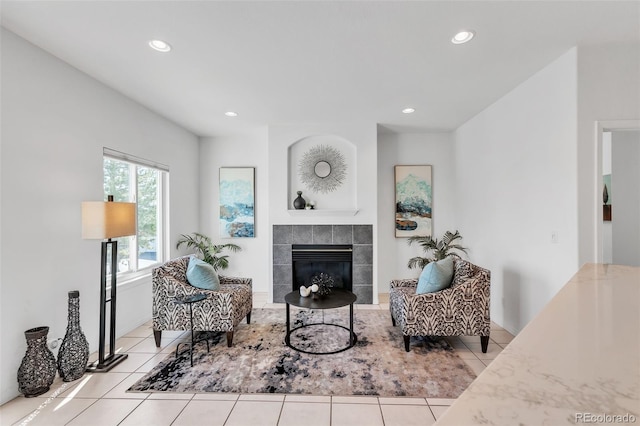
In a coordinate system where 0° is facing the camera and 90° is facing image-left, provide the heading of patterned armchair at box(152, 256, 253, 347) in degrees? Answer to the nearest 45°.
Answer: approximately 270°

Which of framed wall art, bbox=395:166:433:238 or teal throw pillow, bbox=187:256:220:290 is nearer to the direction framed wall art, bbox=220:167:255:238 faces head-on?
the teal throw pillow

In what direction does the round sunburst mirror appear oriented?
toward the camera

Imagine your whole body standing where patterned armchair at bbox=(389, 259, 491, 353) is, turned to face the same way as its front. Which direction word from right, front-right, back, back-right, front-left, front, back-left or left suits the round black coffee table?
front

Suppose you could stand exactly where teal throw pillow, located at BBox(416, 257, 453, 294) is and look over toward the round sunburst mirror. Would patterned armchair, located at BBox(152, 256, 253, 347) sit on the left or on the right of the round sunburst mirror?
left

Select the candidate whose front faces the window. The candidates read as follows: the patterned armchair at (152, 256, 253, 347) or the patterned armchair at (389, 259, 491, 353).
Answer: the patterned armchair at (389, 259, 491, 353)

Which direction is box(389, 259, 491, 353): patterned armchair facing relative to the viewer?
to the viewer's left

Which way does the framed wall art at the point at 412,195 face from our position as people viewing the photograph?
facing the viewer

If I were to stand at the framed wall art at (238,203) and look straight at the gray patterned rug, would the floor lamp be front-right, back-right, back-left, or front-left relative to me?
front-right

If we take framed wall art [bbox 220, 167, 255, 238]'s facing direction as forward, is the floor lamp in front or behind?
in front

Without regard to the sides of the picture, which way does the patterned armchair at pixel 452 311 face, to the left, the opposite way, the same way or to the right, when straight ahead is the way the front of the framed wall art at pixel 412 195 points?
to the right

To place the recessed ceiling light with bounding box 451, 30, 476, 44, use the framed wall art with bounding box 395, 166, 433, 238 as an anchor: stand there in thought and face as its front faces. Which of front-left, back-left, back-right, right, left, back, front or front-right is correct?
front

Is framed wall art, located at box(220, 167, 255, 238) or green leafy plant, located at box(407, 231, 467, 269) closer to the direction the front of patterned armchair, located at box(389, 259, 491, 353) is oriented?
the framed wall art

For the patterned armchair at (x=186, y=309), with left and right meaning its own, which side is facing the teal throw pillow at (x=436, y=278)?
front

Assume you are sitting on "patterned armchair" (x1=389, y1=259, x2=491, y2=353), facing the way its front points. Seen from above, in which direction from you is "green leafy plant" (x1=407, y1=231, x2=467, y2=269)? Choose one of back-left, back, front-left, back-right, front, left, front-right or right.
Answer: right

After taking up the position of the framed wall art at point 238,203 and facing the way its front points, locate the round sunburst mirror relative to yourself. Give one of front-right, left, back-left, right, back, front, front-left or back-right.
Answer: front-left

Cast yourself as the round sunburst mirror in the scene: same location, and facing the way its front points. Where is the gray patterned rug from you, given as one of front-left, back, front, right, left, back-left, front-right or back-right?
front

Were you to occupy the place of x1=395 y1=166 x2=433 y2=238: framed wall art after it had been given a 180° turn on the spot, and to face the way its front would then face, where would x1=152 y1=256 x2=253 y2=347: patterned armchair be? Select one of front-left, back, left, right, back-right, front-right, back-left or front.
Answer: back-left

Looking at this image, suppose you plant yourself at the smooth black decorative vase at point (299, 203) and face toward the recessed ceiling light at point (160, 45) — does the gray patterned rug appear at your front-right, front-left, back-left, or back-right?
front-left
